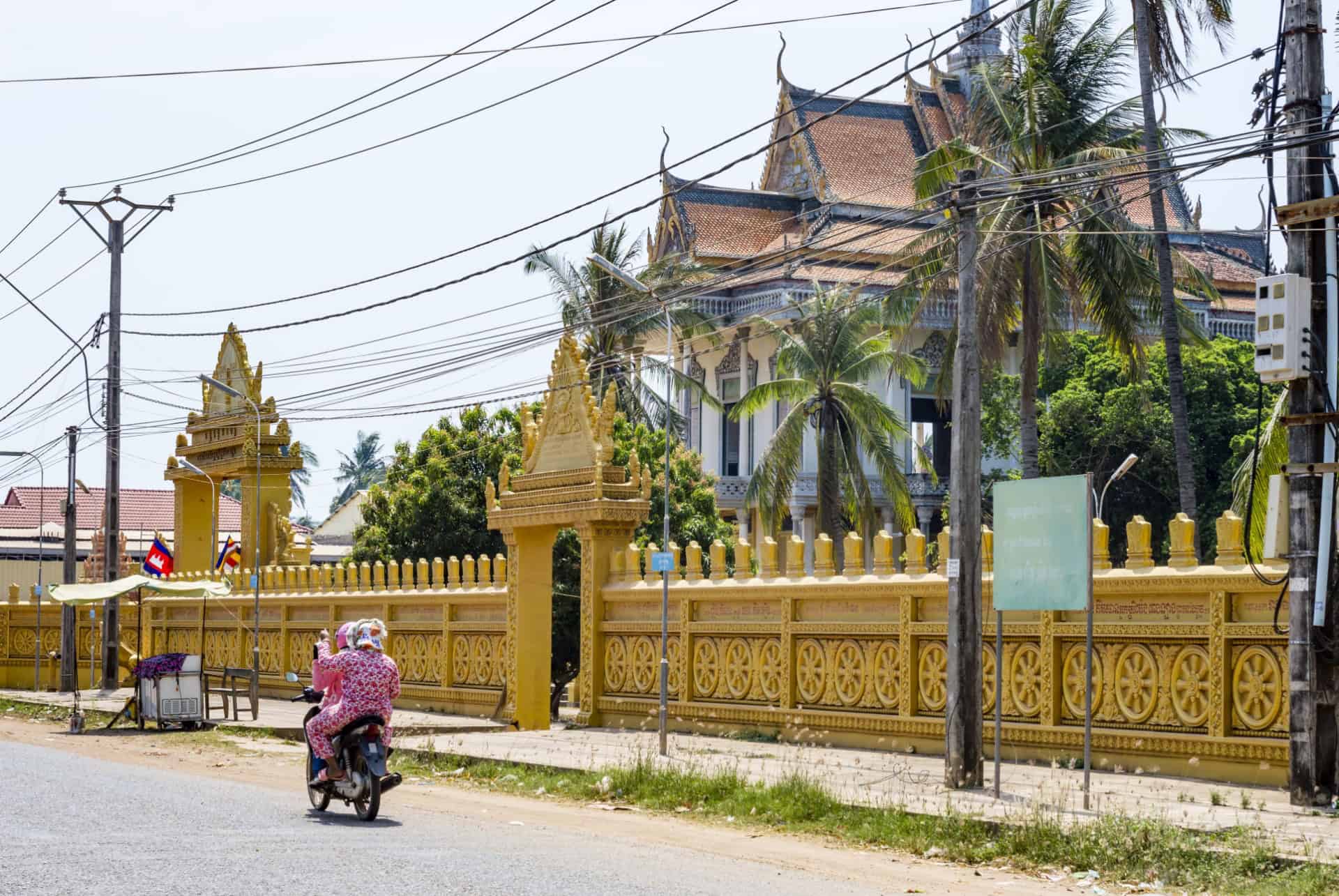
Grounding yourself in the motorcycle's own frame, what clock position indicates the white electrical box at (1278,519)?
The white electrical box is roughly at 5 o'clock from the motorcycle.

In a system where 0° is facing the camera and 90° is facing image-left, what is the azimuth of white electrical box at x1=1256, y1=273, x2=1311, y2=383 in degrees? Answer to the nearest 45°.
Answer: approximately 45°

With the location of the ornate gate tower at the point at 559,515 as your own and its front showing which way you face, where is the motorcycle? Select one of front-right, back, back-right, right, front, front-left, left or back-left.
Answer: front-left

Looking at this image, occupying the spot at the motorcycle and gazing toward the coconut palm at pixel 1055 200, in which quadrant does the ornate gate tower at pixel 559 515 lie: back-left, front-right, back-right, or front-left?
front-left

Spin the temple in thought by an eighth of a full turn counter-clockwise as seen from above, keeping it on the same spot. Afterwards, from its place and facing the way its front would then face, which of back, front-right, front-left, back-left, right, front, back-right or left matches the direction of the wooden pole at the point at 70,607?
front-right

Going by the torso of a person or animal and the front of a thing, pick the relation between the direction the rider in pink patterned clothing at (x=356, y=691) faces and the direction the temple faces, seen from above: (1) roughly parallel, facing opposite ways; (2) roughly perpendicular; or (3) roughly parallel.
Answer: roughly perpendicular

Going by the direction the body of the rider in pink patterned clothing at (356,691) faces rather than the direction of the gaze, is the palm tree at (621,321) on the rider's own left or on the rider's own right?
on the rider's own right

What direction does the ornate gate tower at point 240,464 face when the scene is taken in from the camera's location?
facing the viewer and to the left of the viewer

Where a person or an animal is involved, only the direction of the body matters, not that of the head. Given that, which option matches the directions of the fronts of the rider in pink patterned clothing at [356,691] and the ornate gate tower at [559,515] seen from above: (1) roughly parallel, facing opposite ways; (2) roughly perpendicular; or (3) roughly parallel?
roughly perpendicular

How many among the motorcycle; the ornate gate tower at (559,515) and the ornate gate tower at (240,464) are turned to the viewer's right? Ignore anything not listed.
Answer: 0

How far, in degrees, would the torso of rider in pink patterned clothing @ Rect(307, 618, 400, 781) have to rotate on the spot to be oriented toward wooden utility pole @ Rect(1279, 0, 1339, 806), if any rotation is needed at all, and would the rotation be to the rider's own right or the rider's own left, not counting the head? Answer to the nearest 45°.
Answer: approximately 135° to the rider's own right

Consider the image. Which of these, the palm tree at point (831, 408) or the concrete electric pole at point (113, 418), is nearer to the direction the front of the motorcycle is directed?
the concrete electric pole

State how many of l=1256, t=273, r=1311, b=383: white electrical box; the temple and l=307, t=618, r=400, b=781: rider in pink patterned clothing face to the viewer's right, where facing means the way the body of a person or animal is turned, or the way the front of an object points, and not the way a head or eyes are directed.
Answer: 0

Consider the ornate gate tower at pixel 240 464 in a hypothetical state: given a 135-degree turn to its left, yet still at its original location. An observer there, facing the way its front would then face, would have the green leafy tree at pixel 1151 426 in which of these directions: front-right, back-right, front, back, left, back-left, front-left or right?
front

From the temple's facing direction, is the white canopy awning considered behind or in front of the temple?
in front

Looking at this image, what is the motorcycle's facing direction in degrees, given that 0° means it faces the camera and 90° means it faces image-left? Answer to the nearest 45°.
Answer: approximately 135°

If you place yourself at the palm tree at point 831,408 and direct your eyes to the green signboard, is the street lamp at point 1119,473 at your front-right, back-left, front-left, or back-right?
front-left

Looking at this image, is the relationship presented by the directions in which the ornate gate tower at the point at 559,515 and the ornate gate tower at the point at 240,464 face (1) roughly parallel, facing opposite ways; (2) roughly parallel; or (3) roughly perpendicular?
roughly parallel
